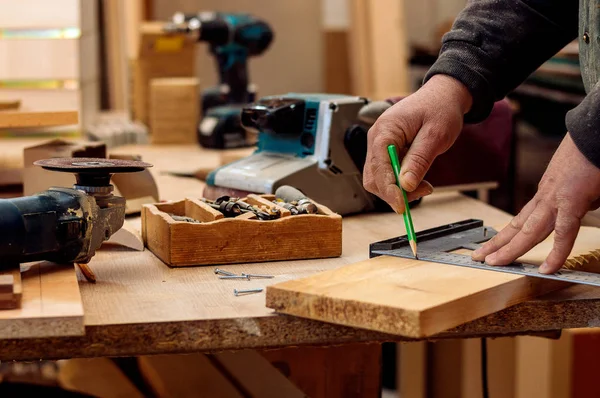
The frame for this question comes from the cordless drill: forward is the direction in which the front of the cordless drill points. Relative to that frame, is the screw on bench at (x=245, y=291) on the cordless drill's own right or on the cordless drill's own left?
on the cordless drill's own left

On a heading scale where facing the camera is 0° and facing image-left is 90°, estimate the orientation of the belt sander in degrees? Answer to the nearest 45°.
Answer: approximately 45°

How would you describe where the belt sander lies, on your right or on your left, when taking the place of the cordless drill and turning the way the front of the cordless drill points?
on your left

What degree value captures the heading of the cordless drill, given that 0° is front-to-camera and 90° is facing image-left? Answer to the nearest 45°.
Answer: approximately 90°

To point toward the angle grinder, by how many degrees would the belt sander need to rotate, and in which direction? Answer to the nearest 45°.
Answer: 0° — it already faces it

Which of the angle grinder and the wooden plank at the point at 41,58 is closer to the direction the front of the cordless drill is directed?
the wooden plank
